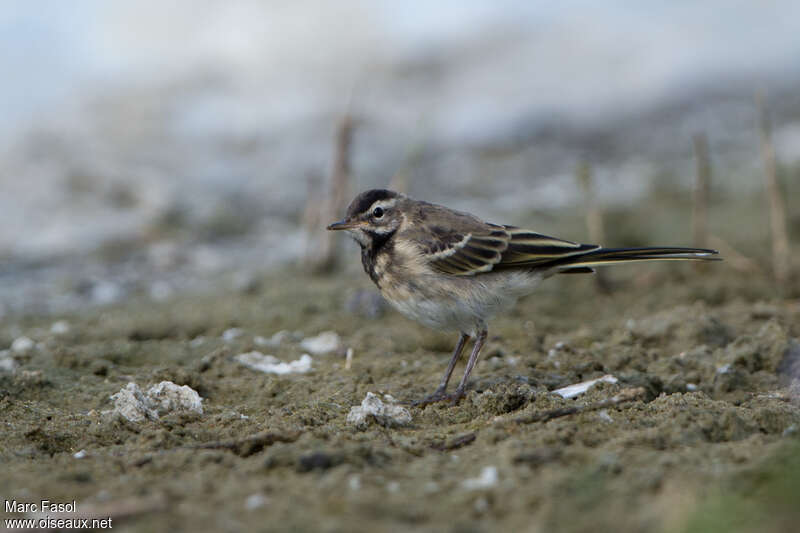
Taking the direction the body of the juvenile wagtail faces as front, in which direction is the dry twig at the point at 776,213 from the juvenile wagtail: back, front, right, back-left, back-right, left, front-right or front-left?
back-right

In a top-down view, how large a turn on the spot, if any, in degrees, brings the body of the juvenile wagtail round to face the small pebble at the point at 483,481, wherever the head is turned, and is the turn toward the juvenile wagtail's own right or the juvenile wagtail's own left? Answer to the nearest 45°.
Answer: approximately 90° to the juvenile wagtail's own left

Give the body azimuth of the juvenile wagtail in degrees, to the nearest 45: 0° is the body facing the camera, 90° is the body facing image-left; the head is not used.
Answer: approximately 90°

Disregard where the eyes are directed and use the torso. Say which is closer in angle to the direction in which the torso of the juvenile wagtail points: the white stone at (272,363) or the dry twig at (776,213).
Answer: the white stone

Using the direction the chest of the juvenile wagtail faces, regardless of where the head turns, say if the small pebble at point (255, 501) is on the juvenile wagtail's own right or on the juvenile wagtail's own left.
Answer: on the juvenile wagtail's own left

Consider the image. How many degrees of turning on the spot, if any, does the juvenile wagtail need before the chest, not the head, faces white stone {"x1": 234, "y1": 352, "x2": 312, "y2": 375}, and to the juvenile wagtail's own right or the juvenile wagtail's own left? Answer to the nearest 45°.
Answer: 0° — it already faces it

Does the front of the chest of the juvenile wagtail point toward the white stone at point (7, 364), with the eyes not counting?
yes
